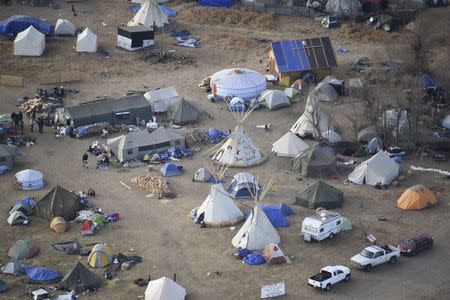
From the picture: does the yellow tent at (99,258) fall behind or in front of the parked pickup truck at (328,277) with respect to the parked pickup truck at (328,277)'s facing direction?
behind

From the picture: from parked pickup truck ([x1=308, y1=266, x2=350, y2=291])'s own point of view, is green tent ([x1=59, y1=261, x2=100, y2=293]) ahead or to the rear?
to the rear

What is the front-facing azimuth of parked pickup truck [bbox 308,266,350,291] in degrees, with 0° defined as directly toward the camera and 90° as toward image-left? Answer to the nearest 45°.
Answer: approximately 225°
